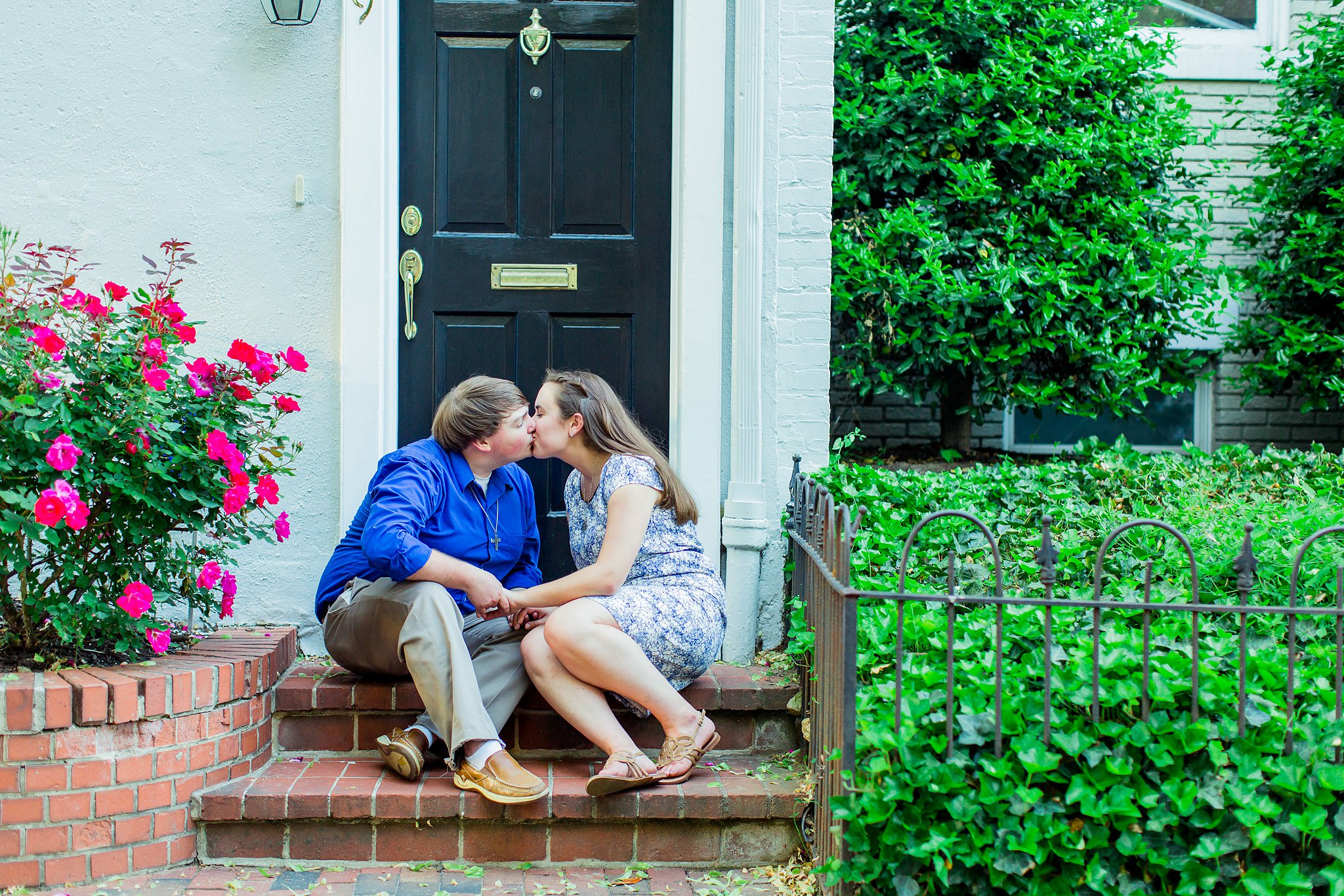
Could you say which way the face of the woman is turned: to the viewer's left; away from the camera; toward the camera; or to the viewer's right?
to the viewer's left

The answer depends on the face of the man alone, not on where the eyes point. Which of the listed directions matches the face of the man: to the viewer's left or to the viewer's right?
to the viewer's right

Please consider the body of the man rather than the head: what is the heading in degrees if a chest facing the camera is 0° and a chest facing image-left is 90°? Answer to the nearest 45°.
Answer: approximately 315°

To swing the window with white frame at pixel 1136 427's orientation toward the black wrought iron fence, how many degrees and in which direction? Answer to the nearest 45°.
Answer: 0° — it already faces it

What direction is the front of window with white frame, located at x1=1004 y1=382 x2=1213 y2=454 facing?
toward the camera

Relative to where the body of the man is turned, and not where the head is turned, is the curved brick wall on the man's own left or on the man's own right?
on the man's own right

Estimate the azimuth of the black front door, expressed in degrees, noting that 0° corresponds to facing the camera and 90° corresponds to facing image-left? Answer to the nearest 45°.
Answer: approximately 0°

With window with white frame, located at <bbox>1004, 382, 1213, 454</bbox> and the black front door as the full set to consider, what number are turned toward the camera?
2

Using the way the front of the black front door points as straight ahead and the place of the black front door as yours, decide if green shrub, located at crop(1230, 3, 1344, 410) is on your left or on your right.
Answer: on your left

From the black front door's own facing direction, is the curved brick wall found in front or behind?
in front
